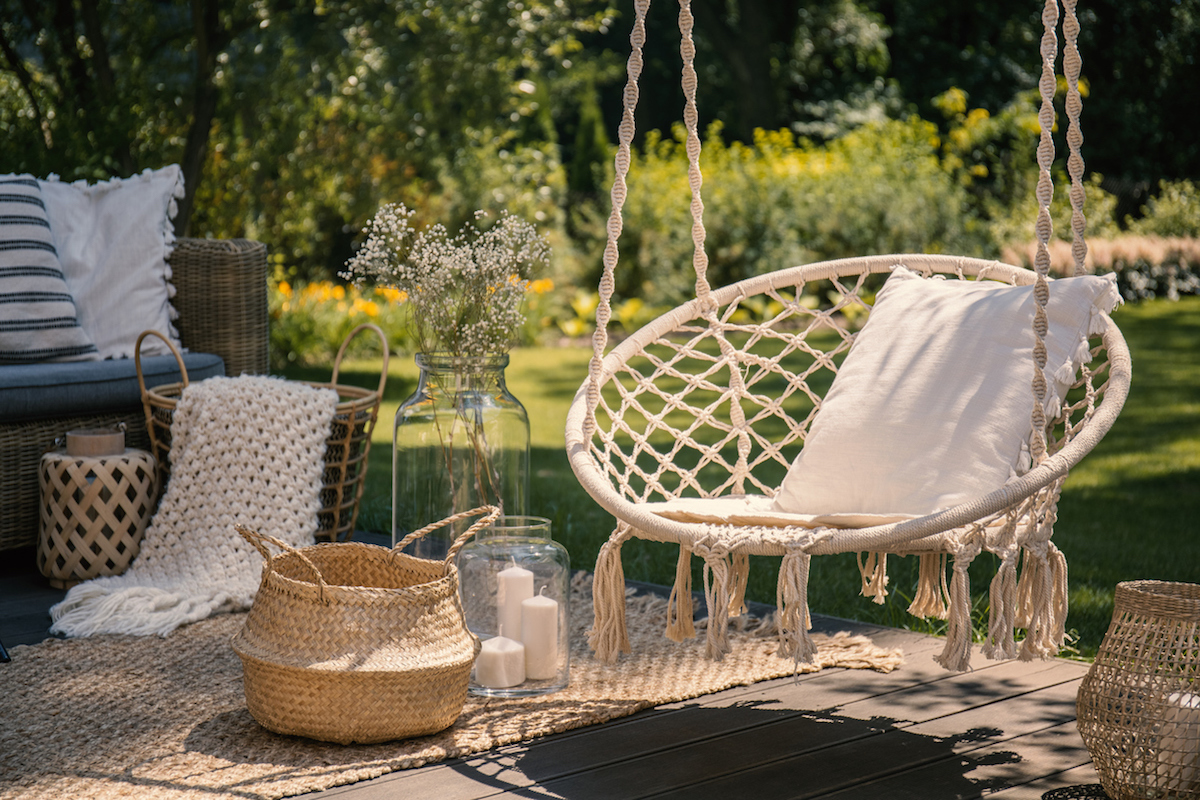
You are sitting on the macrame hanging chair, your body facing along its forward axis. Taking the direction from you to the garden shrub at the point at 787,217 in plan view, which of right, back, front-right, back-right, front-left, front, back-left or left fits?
back-right

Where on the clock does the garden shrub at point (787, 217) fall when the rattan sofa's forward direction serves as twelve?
The garden shrub is roughly at 9 o'clock from the rattan sofa.

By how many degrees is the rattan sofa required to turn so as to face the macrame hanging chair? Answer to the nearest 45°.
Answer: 0° — it already faces it

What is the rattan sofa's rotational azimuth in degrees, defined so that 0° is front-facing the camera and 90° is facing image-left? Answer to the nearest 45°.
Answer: approximately 315°

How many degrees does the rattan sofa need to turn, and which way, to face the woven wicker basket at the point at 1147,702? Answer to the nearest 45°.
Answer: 0° — it already faces it

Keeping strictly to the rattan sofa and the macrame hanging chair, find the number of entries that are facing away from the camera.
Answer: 0

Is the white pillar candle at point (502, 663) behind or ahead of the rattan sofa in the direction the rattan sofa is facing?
ahead

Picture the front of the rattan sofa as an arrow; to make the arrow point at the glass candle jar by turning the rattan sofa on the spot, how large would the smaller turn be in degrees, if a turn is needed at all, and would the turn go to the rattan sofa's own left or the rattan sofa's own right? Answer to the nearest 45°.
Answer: approximately 45° to the rattan sofa's own right
